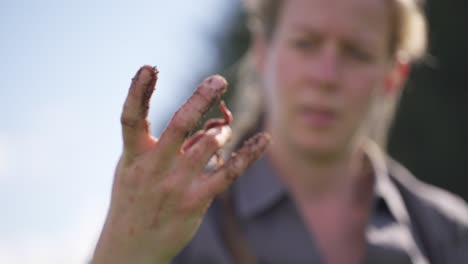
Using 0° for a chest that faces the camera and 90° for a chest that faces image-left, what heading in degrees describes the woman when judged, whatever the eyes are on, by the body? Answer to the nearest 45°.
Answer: approximately 0°
